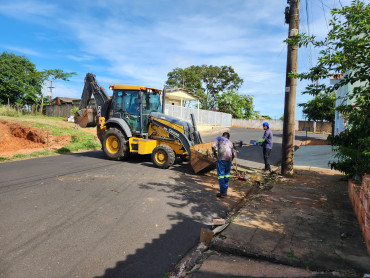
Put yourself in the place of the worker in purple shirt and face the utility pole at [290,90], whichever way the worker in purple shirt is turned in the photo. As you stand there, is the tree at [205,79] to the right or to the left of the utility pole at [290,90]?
left

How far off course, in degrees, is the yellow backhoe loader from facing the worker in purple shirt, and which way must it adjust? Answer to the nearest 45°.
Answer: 0° — it already faces them

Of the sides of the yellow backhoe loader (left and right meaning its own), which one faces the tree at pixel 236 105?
left

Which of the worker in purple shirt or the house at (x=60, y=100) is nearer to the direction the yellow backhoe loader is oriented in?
the worker in purple shirt

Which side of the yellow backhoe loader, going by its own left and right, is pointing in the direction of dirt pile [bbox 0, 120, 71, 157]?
back

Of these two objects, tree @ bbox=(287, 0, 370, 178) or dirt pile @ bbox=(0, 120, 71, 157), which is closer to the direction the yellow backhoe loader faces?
the tree

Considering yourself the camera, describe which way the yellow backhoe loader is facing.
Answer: facing the viewer and to the right of the viewer

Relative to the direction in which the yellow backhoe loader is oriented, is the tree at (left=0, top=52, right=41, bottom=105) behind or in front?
behind

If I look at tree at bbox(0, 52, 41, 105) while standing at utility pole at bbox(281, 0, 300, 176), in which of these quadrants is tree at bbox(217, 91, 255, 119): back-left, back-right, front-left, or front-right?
front-right

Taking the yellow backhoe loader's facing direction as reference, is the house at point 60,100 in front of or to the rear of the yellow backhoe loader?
to the rear

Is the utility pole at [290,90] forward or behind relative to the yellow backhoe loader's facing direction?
forward
